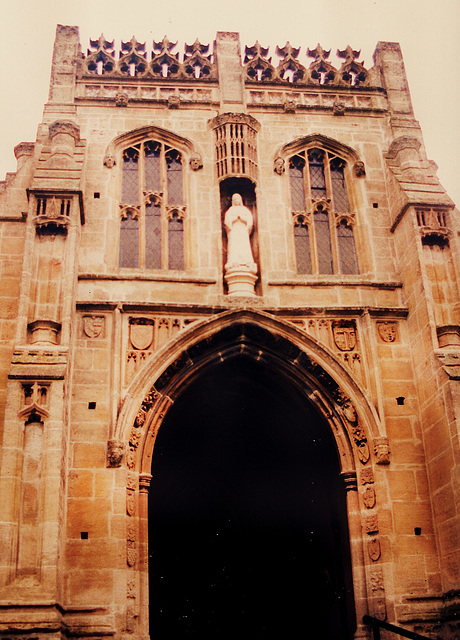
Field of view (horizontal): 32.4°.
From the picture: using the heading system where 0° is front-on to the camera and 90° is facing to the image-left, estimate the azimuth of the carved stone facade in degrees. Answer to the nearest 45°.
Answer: approximately 0°
